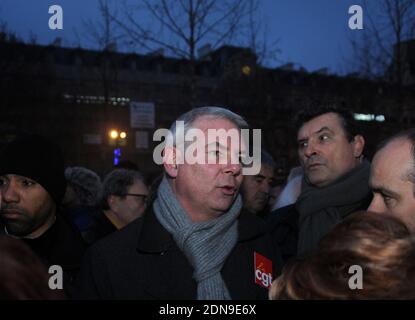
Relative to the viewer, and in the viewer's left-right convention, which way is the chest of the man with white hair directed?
facing the viewer and to the right of the viewer

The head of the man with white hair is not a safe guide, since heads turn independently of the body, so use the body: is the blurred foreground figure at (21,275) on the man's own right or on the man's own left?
on the man's own right

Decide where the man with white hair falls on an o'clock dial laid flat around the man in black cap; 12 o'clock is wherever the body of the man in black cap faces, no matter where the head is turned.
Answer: The man with white hair is roughly at 9 o'clock from the man in black cap.

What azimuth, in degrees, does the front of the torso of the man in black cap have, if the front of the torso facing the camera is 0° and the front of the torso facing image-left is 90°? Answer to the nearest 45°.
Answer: approximately 45°

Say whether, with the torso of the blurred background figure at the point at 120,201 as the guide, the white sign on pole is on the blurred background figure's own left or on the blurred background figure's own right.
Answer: on the blurred background figure's own left

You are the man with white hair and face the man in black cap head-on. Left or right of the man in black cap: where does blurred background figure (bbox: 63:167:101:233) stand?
right

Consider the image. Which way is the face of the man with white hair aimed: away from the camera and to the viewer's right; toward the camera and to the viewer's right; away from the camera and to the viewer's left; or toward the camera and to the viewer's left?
toward the camera and to the viewer's right
